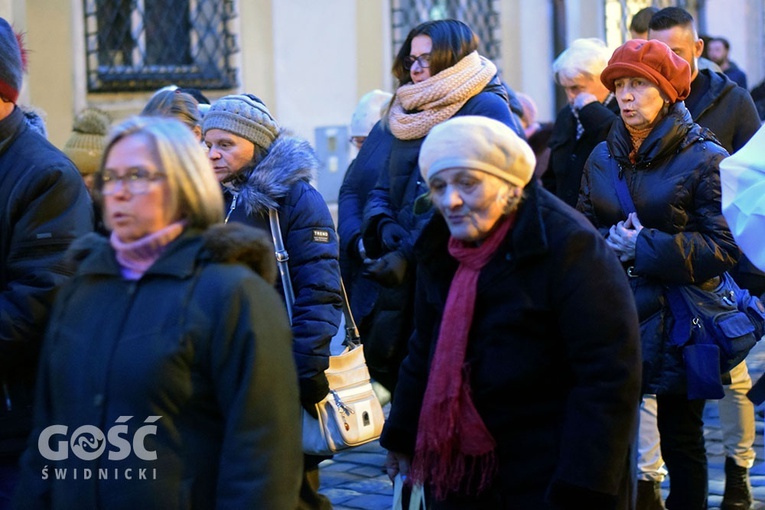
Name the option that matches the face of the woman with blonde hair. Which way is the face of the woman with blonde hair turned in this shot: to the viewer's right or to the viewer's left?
to the viewer's left

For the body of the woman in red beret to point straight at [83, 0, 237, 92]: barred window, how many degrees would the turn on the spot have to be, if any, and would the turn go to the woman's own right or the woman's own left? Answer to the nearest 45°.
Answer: approximately 90° to the woman's own right

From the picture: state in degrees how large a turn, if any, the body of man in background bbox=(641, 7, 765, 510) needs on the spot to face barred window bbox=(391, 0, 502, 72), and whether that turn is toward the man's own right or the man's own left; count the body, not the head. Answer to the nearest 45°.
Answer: approximately 135° to the man's own right

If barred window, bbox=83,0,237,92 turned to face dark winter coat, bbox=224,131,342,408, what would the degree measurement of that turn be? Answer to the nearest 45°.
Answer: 0° — it already faces it

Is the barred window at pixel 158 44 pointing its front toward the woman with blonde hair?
yes

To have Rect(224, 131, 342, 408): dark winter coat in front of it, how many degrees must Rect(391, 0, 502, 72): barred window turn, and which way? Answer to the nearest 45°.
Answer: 0° — it already faces it

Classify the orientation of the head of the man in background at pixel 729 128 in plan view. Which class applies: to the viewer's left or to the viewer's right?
to the viewer's left

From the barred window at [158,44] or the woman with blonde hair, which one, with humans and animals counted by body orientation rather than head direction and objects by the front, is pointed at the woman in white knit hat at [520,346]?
the barred window

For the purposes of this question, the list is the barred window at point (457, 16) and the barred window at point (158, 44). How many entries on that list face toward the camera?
2

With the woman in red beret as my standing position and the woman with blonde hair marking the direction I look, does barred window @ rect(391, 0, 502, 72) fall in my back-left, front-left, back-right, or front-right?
back-right
